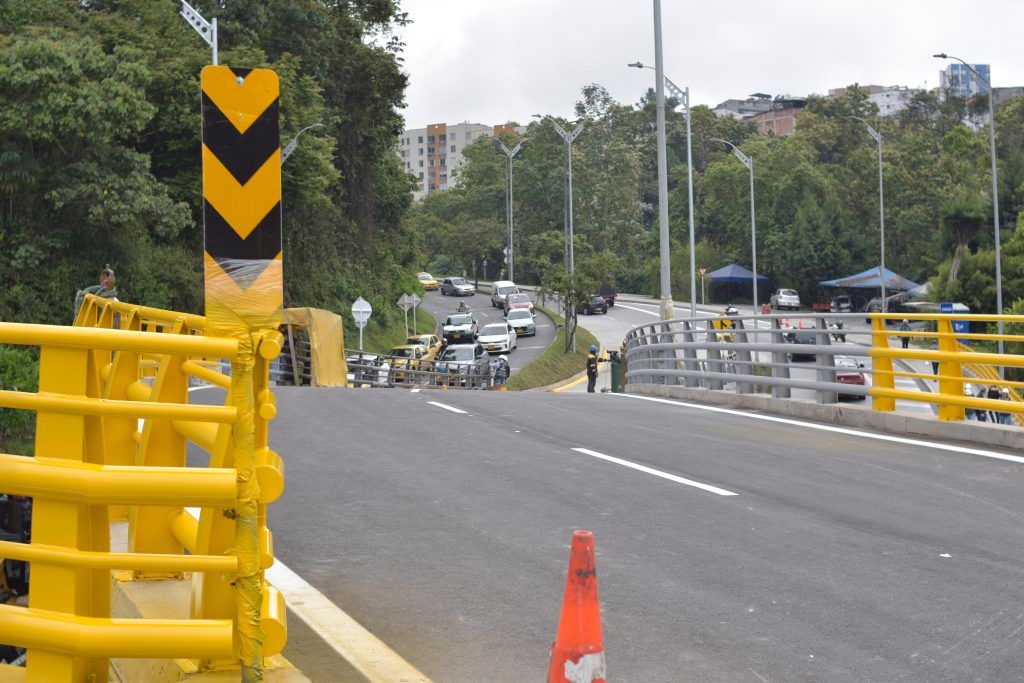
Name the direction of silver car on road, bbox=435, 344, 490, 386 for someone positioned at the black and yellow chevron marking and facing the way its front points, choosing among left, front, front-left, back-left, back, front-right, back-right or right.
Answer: back

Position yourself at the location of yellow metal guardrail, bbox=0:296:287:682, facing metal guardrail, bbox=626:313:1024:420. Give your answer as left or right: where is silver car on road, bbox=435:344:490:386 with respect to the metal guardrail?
left

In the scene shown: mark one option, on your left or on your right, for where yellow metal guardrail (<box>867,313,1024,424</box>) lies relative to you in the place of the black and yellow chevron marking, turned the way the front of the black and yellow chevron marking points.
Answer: on your left

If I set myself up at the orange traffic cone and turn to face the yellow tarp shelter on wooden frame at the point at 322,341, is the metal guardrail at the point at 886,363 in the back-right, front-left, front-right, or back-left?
front-right

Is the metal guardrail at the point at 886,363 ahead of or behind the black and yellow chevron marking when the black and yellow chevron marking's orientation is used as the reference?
behind

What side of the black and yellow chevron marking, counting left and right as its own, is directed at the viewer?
front

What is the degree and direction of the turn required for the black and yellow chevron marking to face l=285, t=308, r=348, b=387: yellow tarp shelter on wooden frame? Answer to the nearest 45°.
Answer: approximately 180°

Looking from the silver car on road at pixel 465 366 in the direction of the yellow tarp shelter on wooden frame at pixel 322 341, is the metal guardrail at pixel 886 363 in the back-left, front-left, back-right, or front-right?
front-left
